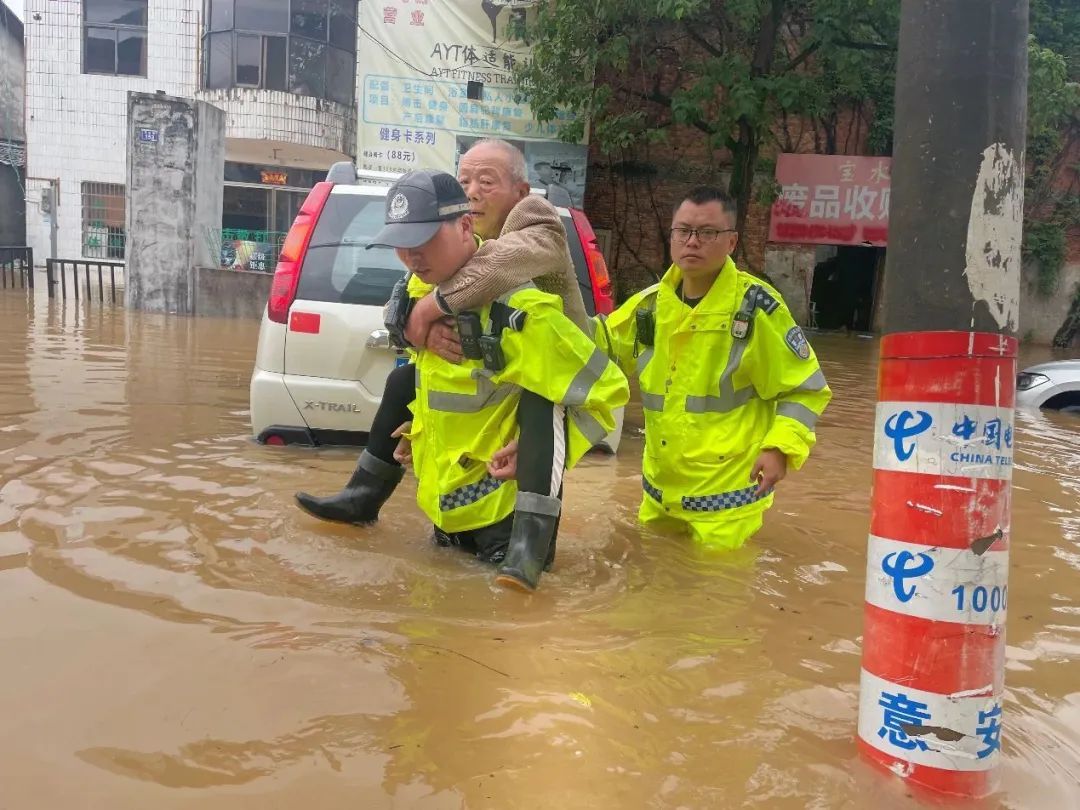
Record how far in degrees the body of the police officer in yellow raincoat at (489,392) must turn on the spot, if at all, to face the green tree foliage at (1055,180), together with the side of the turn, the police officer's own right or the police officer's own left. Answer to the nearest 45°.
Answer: approximately 180°

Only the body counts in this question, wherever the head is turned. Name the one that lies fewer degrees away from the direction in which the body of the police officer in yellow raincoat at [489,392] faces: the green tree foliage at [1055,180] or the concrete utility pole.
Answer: the concrete utility pole

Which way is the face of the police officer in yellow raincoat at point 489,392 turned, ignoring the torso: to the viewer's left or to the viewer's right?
to the viewer's left

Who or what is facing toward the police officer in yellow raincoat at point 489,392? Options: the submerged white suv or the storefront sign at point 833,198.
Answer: the storefront sign

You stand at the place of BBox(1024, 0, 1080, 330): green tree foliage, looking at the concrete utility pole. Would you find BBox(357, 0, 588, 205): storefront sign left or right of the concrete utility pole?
right

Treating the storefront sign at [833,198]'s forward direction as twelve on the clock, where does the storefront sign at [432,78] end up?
the storefront sign at [432,78] is roughly at 2 o'clock from the storefront sign at [833,198].

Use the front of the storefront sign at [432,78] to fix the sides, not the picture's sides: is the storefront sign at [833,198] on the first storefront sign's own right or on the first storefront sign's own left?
on the first storefront sign's own left

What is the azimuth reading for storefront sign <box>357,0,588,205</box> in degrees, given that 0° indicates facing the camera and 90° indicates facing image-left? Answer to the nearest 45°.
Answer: approximately 0°

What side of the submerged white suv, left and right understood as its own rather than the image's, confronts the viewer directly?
back

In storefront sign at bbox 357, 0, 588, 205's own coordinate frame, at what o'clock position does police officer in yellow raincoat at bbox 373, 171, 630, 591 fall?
The police officer in yellow raincoat is roughly at 12 o'clock from the storefront sign.

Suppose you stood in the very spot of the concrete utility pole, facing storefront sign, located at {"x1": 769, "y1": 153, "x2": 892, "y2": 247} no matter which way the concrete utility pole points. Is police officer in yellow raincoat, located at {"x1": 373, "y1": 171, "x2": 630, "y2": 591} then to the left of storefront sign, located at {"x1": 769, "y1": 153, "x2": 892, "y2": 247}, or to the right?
left

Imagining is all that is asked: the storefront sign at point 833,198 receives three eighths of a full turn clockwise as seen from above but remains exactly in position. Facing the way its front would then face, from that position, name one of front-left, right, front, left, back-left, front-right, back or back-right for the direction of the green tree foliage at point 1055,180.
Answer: right
